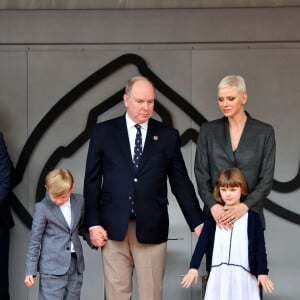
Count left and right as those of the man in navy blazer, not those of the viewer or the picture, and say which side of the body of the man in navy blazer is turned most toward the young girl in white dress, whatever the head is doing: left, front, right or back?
left

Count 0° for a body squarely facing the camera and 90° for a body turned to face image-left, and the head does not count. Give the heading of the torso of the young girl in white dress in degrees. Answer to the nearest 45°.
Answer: approximately 0°

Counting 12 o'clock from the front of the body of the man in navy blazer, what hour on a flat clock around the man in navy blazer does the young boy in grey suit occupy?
The young boy in grey suit is roughly at 4 o'clock from the man in navy blazer.

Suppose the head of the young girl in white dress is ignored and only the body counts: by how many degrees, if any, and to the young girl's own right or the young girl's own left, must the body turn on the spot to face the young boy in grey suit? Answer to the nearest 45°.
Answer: approximately 90° to the young girl's own right

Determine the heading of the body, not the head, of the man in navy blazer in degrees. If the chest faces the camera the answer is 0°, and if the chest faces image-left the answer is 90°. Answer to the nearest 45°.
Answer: approximately 0°

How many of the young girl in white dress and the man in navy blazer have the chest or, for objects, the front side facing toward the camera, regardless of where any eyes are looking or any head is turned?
2
